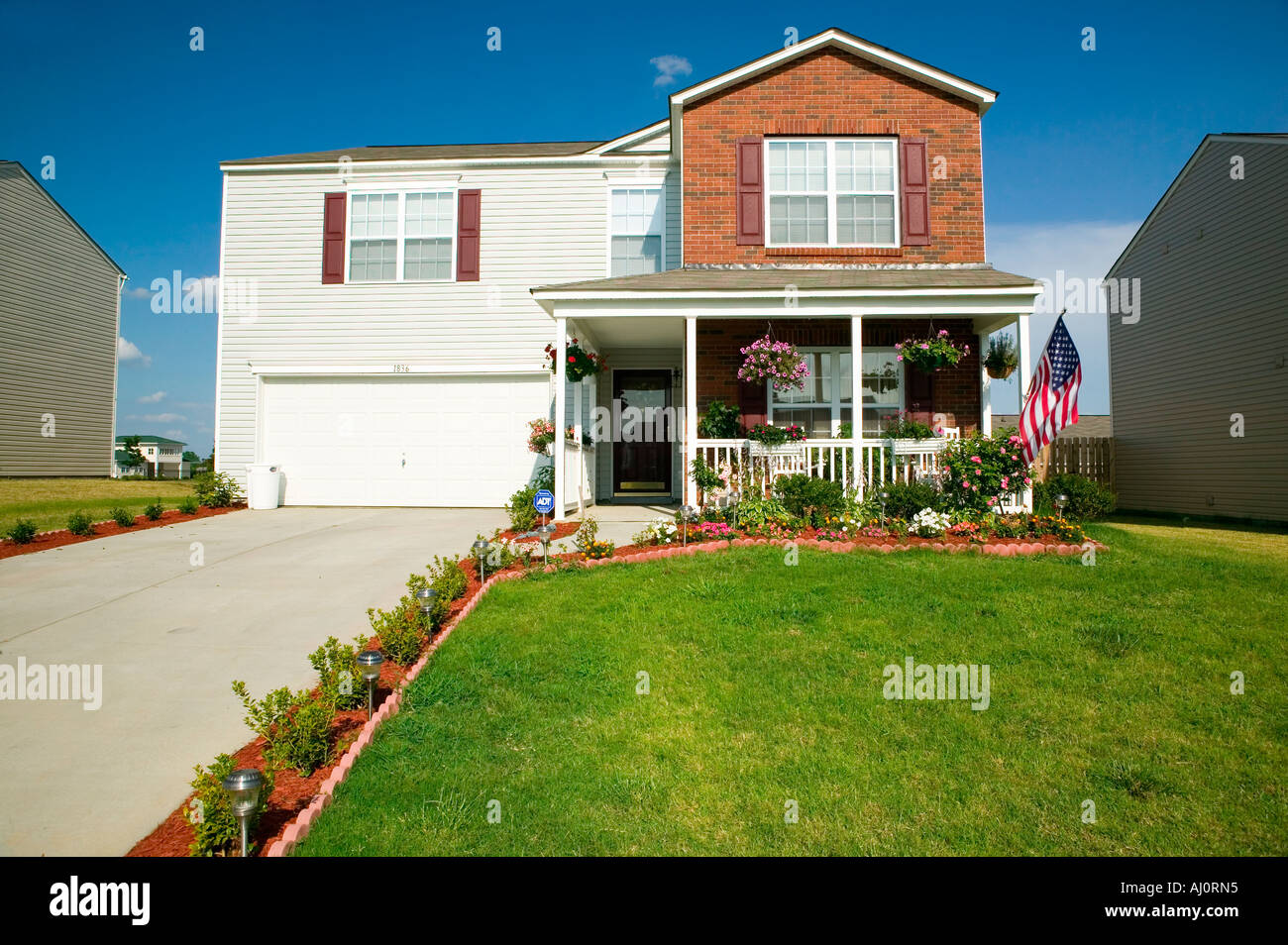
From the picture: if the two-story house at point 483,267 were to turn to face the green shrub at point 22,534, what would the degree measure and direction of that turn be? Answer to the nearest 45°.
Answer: approximately 45° to its right

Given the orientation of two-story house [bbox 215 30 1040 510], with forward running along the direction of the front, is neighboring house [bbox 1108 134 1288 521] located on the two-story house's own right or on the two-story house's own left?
on the two-story house's own left

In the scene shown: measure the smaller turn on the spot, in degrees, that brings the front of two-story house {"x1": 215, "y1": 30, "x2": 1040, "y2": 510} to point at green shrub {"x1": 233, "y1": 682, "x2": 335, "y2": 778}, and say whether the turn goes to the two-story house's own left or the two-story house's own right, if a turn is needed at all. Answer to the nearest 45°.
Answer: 0° — it already faces it

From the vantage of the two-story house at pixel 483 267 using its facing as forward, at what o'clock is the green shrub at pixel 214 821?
The green shrub is roughly at 12 o'clock from the two-story house.

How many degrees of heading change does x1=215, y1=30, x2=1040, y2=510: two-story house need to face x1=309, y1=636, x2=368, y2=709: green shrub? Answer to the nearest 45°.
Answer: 0° — it already faces it

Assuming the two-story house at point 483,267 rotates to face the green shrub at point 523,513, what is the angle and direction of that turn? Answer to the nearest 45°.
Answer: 0° — it already faces it

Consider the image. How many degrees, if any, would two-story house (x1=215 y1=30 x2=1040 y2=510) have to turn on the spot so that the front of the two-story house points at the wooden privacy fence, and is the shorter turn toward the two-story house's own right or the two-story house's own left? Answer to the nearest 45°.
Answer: approximately 90° to the two-story house's own left

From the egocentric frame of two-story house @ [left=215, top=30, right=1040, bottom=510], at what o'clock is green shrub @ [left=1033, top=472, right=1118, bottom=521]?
The green shrub is roughly at 10 o'clock from the two-story house.

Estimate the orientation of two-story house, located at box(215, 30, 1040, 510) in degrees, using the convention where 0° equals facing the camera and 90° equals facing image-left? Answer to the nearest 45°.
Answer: approximately 0°

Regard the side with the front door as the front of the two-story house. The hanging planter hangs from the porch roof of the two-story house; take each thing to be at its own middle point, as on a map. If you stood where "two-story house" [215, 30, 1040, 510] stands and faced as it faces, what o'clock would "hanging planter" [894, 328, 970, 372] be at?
The hanging planter is roughly at 10 o'clock from the two-story house.
